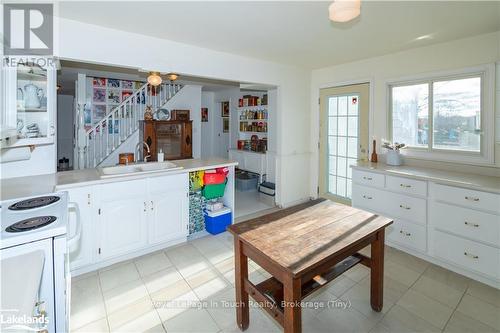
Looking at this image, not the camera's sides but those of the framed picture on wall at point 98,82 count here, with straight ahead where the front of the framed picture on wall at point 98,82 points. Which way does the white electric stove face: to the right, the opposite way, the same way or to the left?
to the left

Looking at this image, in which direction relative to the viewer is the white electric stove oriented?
to the viewer's right

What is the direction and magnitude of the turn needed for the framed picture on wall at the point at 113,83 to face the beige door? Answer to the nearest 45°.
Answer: approximately 45° to its left

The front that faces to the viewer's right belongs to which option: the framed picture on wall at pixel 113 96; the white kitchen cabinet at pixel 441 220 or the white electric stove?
the white electric stove
